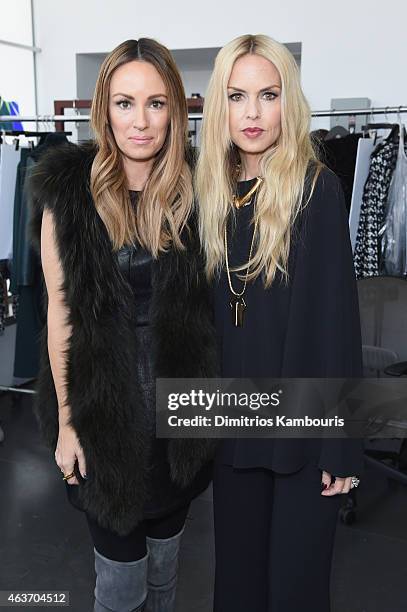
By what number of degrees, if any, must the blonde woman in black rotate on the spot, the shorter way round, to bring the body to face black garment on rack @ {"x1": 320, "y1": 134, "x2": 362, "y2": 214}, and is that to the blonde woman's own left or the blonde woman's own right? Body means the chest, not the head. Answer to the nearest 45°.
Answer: approximately 135° to the blonde woman's own right

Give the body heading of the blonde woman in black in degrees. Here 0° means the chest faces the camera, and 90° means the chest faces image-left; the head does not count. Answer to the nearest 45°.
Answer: approximately 45°

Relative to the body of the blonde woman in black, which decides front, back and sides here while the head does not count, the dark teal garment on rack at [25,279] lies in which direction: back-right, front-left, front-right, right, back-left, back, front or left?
right

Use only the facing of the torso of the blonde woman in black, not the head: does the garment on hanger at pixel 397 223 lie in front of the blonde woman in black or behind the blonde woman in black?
behind

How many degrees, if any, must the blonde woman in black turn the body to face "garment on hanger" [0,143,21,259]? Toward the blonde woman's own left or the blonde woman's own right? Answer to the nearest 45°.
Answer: approximately 90° to the blonde woman's own right
